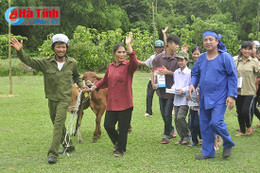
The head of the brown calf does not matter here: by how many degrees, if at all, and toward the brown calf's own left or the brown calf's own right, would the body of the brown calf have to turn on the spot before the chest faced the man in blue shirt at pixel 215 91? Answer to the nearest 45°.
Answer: approximately 90° to the brown calf's own left

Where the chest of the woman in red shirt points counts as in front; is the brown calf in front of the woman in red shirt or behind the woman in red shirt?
behind

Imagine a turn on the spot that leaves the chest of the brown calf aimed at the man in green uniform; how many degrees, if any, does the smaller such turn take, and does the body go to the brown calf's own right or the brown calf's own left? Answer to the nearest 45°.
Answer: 0° — it already faces them

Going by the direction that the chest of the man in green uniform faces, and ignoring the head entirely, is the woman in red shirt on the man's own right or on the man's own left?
on the man's own left

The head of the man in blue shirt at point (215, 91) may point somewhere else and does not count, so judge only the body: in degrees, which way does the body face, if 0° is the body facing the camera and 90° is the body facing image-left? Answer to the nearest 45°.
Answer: approximately 45°

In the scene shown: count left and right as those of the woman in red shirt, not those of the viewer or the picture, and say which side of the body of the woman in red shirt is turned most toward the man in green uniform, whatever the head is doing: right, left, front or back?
right

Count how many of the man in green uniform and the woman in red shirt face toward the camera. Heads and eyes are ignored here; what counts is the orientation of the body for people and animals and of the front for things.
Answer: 2

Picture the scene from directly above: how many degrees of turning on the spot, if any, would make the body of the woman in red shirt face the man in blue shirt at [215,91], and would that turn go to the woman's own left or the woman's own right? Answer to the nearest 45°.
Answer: approximately 90° to the woman's own left

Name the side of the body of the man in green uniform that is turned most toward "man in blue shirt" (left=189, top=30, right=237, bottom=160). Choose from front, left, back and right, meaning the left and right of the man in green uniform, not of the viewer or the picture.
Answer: left
